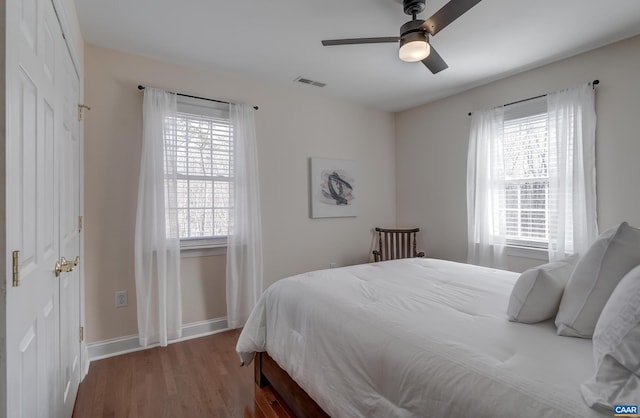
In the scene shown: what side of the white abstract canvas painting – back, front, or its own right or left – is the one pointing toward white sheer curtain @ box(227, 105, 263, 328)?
right

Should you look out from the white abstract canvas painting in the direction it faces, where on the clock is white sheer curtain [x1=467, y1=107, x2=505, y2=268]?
The white sheer curtain is roughly at 11 o'clock from the white abstract canvas painting.

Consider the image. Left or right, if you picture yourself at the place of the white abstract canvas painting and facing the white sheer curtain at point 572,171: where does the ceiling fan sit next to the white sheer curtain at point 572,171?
right

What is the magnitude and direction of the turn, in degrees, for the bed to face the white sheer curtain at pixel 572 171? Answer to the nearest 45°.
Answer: approximately 180°

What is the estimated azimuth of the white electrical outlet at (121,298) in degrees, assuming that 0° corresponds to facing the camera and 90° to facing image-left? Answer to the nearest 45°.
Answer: approximately 0°

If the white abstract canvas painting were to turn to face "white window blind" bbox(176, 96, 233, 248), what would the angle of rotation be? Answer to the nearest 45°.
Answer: approximately 90° to its right

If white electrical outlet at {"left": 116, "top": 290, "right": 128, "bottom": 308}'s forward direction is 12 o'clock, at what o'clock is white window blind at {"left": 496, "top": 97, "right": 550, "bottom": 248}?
The white window blind is roughly at 10 o'clock from the white electrical outlet.

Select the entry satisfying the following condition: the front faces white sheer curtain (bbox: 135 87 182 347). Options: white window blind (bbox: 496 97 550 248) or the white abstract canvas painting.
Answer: the white window blind

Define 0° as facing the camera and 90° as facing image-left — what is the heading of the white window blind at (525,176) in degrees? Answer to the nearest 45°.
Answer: approximately 45°

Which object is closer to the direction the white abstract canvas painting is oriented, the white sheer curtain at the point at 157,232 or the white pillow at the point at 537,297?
the white pillow

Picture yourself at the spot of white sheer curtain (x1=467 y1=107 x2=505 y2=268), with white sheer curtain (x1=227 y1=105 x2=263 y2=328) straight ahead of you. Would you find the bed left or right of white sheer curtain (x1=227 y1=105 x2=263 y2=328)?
left
